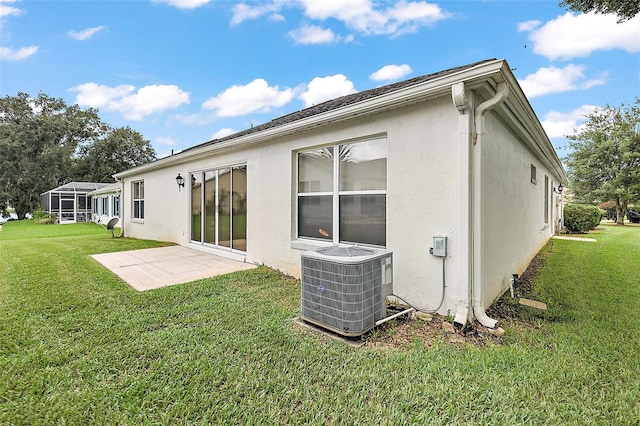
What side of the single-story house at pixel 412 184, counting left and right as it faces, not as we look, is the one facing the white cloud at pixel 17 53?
left

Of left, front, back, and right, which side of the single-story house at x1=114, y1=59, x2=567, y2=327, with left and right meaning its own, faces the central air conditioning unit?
back

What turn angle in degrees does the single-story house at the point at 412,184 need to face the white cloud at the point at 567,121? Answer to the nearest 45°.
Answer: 0° — it already faces it

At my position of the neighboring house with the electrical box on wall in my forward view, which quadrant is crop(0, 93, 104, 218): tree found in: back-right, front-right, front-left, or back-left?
back-right

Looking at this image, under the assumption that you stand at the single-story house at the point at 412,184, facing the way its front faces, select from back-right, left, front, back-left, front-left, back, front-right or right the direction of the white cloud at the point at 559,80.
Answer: front

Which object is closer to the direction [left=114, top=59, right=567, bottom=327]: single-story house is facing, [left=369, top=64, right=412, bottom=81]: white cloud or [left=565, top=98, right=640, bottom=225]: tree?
the tree

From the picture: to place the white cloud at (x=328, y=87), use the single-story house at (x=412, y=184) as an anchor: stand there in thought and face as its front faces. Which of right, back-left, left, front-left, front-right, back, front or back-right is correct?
front-left

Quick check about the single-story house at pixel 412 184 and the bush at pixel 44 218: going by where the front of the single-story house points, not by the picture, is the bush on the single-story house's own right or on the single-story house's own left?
on the single-story house's own left

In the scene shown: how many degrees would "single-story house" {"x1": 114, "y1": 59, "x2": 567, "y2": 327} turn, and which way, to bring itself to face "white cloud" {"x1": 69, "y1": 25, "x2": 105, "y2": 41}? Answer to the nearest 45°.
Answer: approximately 90° to its left

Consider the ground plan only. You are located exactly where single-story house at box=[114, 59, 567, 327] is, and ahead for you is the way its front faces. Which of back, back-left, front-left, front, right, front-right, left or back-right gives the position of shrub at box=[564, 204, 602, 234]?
front

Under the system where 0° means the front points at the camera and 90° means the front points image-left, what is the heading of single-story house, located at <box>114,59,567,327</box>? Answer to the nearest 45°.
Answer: approximately 225°

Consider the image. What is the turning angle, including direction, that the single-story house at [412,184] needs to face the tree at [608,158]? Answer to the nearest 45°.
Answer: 0° — it already faces it

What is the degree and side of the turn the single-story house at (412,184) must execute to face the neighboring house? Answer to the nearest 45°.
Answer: approximately 90° to its left

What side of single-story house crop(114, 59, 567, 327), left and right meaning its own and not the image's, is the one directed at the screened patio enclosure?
left

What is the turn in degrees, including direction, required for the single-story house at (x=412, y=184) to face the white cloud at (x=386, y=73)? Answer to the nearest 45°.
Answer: approximately 45° to its left
